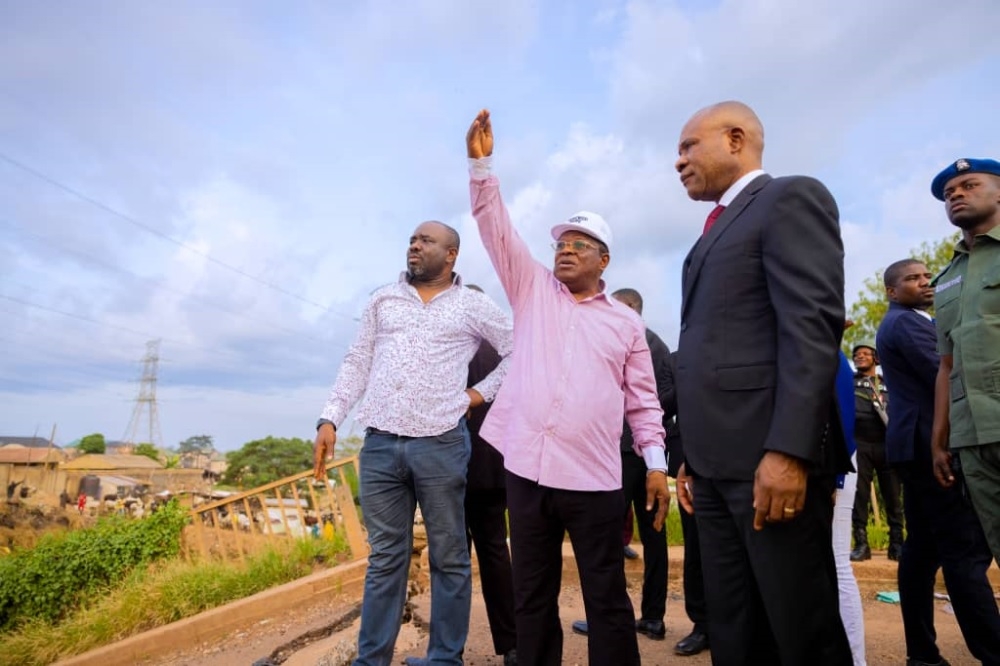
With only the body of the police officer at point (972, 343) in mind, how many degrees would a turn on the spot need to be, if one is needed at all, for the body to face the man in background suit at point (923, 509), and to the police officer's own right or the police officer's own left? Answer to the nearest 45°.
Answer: approximately 90° to the police officer's own right

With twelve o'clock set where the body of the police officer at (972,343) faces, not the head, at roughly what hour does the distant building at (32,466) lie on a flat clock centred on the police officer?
The distant building is roughly at 2 o'clock from the police officer.

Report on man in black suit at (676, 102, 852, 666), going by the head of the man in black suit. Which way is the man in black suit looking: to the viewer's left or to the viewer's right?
to the viewer's left

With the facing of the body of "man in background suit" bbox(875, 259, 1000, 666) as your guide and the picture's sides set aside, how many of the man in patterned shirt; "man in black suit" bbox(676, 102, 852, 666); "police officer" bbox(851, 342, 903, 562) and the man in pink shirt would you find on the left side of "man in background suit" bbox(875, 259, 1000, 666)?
1

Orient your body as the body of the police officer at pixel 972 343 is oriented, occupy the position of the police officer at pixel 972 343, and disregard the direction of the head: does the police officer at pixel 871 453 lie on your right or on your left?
on your right

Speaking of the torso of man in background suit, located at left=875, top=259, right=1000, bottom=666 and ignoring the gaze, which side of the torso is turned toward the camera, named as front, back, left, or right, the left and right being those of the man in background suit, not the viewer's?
right

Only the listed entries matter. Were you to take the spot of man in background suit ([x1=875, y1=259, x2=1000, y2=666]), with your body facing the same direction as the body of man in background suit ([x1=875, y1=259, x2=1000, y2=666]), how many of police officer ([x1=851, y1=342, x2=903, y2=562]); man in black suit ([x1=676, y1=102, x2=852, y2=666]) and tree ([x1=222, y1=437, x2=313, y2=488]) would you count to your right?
1

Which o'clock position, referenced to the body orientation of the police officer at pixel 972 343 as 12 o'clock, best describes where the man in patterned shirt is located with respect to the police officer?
The man in patterned shirt is roughly at 1 o'clock from the police officer.

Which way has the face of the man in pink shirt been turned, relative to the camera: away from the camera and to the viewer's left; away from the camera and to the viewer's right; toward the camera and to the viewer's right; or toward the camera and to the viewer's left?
toward the camera and to the viewer's left

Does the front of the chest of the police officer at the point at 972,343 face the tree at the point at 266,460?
no

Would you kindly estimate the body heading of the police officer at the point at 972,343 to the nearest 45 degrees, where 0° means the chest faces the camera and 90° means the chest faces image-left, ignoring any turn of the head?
approximately 45°
